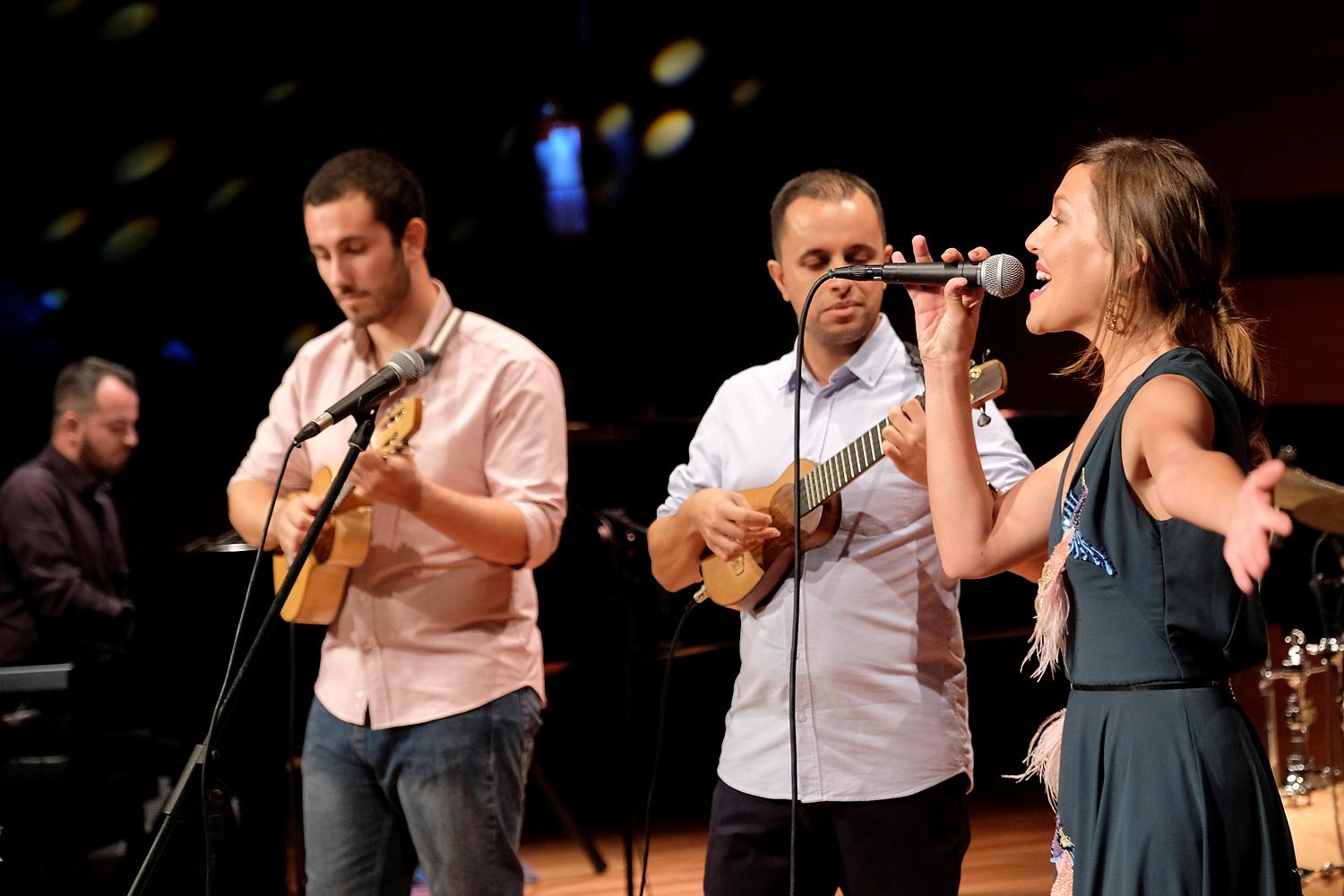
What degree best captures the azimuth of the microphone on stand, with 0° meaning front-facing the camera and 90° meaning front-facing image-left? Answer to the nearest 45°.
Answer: approximately 270°

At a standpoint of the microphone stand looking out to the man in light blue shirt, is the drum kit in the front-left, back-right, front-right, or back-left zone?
front-left

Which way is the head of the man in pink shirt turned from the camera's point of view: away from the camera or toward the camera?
toward the camera

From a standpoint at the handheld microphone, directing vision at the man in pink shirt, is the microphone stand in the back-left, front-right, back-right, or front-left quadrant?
front-left

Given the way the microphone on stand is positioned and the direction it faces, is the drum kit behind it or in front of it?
in front

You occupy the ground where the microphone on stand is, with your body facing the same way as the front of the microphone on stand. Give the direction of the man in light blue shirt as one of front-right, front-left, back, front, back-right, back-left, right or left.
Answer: front

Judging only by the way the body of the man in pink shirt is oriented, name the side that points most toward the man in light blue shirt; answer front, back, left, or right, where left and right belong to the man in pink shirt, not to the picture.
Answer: left

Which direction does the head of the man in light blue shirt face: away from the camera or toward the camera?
toward the camera

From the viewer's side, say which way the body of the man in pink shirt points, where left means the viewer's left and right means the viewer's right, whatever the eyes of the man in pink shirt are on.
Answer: facing the viewer and to the left of the viewer

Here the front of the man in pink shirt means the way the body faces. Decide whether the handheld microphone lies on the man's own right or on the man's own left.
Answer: on the man's own left

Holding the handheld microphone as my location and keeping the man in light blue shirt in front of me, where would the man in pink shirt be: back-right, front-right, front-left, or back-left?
front-left

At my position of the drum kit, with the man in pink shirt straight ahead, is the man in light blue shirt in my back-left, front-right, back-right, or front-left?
front-left

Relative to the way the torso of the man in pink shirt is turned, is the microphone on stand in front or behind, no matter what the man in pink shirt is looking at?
in front
